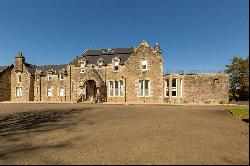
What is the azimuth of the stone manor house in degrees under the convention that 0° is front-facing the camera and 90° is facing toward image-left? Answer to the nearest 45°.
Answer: approximately 0°
